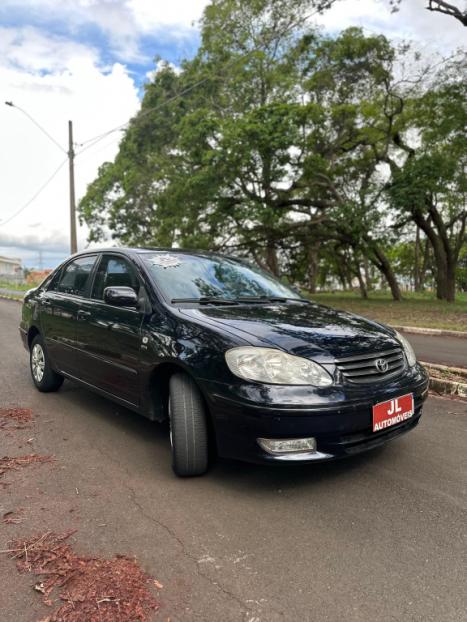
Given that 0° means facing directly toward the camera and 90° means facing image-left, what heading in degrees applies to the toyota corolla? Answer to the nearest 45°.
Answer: approximately 315°

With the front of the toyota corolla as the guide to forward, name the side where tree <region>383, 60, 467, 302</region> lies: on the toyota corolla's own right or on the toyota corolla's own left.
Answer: on the toyota corolla's own left

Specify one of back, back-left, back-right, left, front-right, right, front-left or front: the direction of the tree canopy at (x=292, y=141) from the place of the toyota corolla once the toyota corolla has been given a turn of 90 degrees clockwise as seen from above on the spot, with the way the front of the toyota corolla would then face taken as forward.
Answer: back-right
